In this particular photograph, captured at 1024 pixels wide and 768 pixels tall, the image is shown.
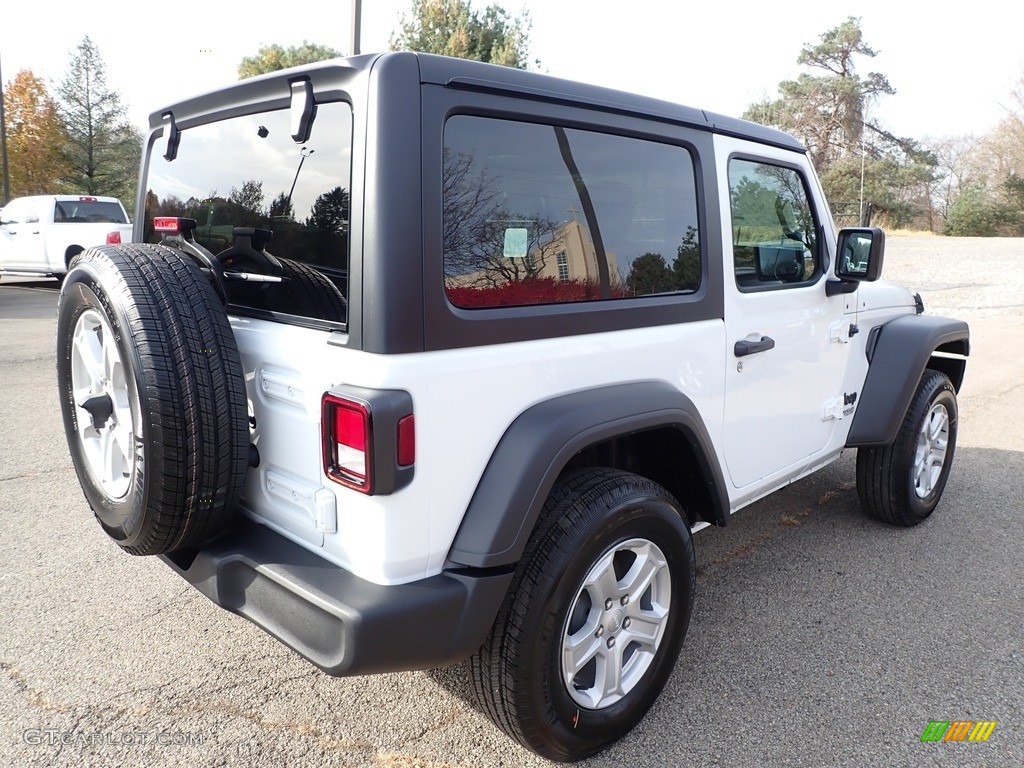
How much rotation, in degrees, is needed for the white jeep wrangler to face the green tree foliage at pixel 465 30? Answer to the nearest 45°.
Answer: approximately 45° to its left

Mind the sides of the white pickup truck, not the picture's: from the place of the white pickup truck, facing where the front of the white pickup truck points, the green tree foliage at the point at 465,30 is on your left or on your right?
on your right

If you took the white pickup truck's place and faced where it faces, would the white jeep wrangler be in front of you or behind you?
behind

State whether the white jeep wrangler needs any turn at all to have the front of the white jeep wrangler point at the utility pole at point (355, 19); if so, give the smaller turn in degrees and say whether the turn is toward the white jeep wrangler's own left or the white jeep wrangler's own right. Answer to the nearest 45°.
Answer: approximately 45° to the white jeep wrangler's own left

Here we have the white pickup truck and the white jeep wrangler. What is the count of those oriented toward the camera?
0

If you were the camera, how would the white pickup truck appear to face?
facing away from the viewer and to the left of the viewer

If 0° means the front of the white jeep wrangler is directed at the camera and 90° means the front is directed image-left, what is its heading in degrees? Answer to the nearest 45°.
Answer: approximately 225°

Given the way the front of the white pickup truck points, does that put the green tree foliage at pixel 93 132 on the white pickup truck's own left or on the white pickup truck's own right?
on the white pickup truck's own right
